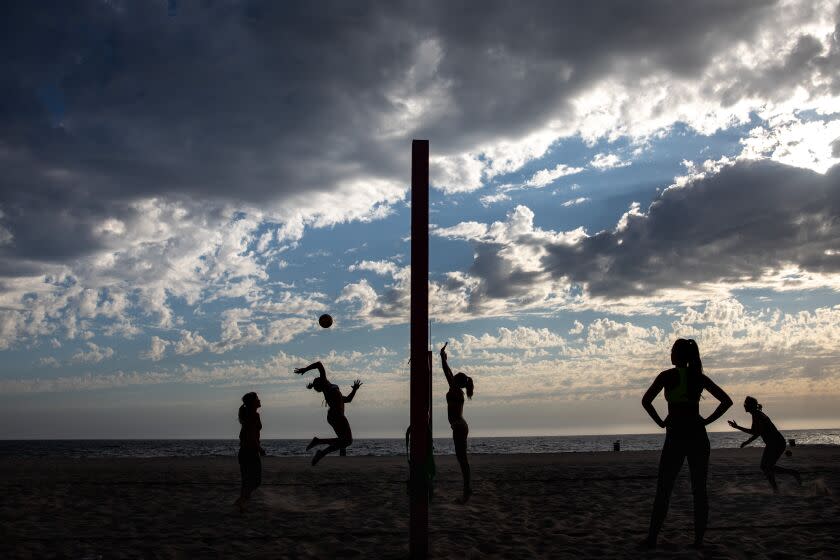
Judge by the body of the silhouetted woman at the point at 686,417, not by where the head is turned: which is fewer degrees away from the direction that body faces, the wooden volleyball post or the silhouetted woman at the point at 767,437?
the silhouetted woman

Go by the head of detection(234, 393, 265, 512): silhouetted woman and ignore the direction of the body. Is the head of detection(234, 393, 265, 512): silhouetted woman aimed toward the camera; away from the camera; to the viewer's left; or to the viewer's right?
to the viewer's right

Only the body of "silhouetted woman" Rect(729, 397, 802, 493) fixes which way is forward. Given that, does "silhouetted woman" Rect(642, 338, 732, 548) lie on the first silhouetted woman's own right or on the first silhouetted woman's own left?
on the first silhouetted woman's own left

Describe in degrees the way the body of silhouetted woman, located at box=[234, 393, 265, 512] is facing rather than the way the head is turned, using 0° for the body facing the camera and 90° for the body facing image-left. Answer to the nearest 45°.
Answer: approximately 270°

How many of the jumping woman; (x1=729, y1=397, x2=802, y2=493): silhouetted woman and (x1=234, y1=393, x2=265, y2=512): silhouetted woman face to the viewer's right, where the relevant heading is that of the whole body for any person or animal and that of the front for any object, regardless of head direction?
2

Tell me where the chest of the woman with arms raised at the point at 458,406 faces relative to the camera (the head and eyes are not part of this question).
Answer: to the viewer's left

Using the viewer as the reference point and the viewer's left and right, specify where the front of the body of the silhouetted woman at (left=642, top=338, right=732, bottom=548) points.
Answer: facing away from the viewer

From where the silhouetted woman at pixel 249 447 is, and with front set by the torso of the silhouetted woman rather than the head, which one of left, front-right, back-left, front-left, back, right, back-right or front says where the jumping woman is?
front

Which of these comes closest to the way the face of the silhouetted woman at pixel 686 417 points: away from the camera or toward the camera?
away from the camera

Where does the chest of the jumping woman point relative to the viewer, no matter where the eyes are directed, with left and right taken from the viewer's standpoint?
facing to the right of the viewer

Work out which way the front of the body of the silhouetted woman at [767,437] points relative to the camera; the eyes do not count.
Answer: to the viewer's left

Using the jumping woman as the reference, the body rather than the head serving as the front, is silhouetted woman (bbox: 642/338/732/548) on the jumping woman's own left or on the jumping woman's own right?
on the jumping woman's own right

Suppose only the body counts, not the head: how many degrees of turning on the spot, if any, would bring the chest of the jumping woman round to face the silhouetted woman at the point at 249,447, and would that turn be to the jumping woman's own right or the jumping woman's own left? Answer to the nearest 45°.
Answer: approximately 180°
